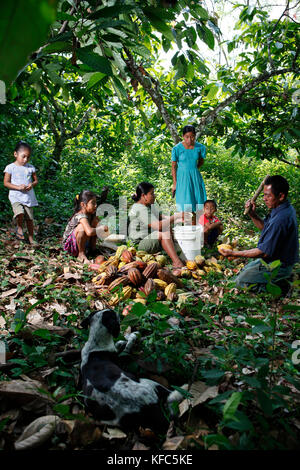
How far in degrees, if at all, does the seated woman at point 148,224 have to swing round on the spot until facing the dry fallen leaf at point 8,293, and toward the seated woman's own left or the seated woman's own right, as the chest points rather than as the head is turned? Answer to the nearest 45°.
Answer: approximately 135° to the seated woman's own right

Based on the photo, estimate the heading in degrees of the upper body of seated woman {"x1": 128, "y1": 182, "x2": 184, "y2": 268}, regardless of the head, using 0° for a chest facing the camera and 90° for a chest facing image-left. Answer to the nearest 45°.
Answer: approximately 270°

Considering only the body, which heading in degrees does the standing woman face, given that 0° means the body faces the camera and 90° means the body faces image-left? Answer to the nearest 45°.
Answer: approximately 0°

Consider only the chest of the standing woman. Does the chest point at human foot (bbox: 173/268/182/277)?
yes

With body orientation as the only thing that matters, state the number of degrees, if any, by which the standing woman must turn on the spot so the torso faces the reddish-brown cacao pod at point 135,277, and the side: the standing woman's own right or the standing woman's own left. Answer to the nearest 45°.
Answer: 0° — they already face it

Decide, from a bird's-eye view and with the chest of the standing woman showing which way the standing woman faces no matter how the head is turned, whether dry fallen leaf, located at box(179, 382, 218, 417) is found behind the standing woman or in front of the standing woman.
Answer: in front

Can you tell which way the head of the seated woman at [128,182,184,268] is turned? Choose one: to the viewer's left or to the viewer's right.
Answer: to the viewer's right

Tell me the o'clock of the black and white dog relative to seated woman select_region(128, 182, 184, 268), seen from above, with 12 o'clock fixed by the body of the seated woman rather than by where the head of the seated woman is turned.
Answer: The black and white dog is roughly at 3 o'clock from the seated woman.

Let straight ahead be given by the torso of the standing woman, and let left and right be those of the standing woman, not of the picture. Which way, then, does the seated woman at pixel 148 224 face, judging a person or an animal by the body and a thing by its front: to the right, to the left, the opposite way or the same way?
to the left

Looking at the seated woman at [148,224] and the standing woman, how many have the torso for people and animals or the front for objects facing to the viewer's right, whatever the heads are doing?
1

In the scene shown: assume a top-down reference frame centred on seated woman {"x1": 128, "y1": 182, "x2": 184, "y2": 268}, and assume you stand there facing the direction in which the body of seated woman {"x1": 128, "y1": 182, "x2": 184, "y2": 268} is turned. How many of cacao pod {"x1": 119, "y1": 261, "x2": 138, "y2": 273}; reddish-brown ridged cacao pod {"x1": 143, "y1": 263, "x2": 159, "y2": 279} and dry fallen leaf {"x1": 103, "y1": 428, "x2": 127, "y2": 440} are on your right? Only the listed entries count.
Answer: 3

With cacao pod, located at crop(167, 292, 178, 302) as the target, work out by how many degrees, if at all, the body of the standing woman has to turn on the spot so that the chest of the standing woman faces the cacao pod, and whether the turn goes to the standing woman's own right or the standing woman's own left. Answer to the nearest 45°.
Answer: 0° — they already face it
